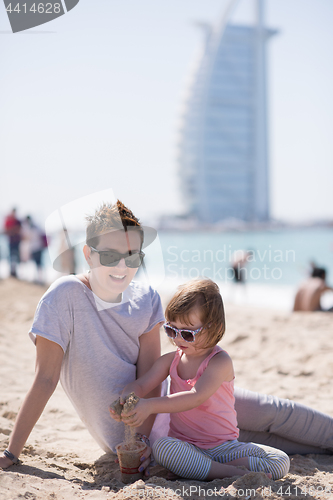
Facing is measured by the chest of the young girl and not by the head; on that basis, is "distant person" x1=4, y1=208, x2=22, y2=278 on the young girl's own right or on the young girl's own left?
on the young girl's own right

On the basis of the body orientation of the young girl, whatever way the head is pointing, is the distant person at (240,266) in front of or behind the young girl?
behind

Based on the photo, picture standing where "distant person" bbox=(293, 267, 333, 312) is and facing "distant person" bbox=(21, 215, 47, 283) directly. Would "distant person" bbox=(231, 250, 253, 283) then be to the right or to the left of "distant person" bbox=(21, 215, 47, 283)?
right

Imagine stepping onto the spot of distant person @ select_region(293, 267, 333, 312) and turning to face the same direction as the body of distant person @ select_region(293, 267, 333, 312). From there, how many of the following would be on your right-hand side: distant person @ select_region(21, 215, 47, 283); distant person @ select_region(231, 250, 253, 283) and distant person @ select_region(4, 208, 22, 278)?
0

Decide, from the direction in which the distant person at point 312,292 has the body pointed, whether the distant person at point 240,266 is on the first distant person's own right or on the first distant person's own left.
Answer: on the first distant person's own left

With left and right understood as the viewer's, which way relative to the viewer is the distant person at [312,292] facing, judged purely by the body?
facing away from the viewer and to the right of the viewer

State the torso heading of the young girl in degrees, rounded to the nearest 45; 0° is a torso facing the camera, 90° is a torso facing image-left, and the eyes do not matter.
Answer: approximately 45°

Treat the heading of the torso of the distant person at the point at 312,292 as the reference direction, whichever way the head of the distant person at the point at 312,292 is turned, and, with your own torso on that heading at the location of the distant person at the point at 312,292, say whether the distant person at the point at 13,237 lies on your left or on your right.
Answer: on your left
